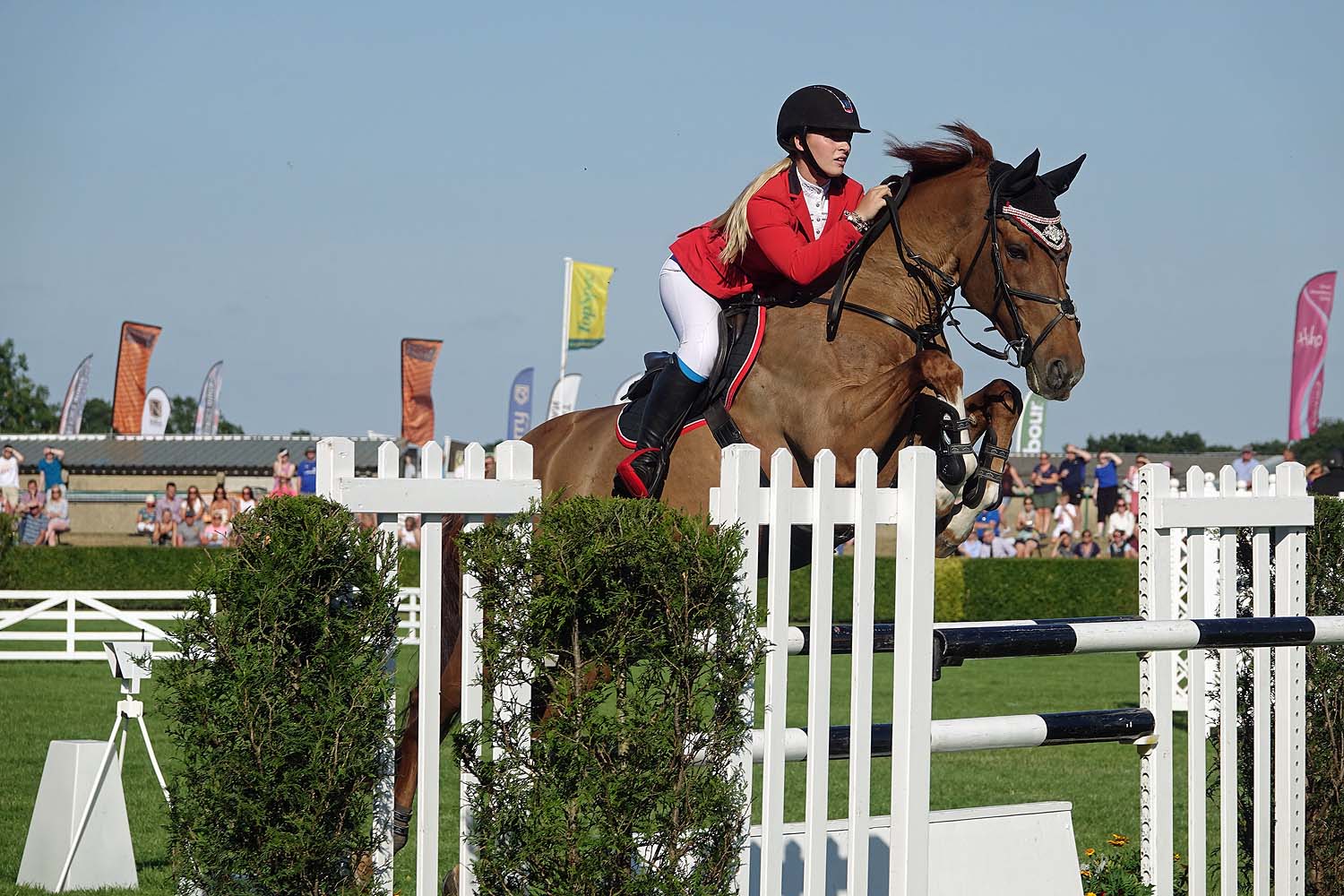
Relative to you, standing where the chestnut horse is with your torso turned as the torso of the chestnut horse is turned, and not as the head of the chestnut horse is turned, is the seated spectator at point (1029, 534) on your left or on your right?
on your left

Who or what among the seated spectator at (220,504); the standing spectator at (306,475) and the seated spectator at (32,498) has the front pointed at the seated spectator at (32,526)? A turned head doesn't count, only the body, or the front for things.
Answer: the seated spectator at (32,498)

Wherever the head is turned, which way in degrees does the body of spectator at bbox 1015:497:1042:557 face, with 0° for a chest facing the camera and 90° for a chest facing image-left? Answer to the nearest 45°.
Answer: approximately 0°

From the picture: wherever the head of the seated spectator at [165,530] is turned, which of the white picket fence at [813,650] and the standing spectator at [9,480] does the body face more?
the white picket fence

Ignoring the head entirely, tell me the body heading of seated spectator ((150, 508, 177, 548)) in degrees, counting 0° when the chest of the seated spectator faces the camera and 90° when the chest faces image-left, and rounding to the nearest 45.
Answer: approximately 0°

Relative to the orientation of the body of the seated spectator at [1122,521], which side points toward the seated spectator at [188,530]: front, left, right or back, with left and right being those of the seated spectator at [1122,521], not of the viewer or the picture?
right

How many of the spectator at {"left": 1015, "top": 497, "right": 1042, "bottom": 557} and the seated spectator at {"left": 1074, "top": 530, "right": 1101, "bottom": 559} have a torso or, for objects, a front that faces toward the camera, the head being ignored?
2

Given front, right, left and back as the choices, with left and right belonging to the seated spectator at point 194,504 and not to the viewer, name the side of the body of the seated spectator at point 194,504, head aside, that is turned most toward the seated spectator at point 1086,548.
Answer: left

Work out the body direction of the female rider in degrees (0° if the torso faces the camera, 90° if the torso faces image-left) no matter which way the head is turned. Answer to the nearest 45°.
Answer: approximately 315°

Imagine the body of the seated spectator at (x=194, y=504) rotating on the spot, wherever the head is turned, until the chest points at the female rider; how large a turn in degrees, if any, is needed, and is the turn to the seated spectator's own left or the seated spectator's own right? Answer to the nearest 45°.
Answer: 0° — they already face them
